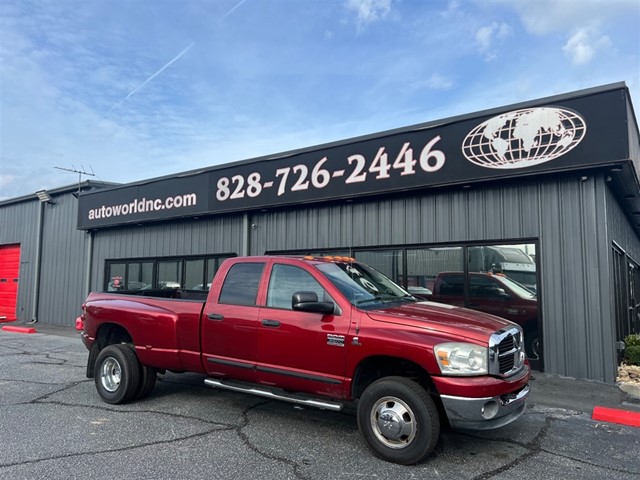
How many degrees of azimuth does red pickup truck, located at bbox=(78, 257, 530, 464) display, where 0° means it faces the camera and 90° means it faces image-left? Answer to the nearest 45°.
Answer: approximately 315°

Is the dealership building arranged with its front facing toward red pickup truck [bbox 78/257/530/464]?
yes

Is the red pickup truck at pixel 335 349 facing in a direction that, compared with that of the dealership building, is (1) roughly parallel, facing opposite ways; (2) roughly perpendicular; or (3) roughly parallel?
roughly perpendicular

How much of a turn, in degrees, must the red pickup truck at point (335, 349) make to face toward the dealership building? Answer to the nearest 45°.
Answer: approximately 90° to its left

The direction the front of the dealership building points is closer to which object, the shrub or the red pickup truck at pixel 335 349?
the red pickup truck

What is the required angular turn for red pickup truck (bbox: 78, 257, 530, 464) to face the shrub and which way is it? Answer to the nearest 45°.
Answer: approximately 90° to its left

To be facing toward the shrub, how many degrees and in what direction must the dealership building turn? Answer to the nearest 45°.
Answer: approximately 135° to its left
